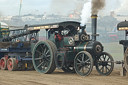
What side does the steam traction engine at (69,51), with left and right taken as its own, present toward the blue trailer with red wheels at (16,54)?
back
